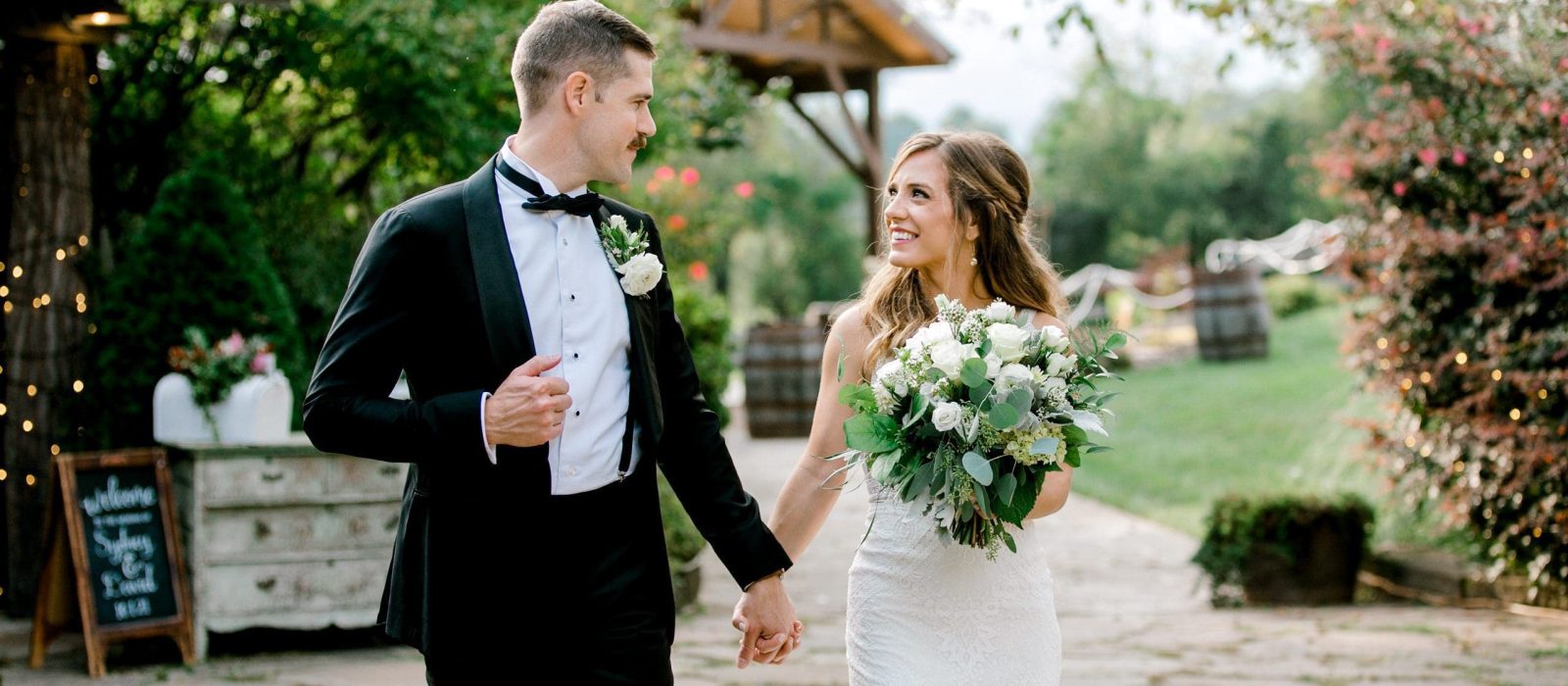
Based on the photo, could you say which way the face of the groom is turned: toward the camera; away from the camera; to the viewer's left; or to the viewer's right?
to the viewer's right

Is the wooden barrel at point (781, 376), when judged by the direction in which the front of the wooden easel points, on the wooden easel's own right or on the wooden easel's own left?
on the wooden easel's own left

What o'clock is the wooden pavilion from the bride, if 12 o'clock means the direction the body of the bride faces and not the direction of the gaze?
The wooden pavilion is roughly at 6 o'clock from the bride.

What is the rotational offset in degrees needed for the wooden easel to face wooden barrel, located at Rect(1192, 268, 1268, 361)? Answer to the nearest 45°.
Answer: approximately 90° to its left

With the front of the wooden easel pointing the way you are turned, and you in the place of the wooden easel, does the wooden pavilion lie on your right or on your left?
on your left

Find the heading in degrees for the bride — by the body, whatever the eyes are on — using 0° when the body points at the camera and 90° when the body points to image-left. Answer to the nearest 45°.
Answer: approximately 0°

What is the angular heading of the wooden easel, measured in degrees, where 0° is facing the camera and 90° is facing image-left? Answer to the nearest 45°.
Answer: approximately 315°

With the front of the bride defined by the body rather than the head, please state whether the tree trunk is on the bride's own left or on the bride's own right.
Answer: on the bride's own right

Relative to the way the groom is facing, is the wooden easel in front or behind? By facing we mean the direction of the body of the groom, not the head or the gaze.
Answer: behind

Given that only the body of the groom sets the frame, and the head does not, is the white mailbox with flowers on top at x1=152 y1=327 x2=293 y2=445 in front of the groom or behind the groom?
behind
